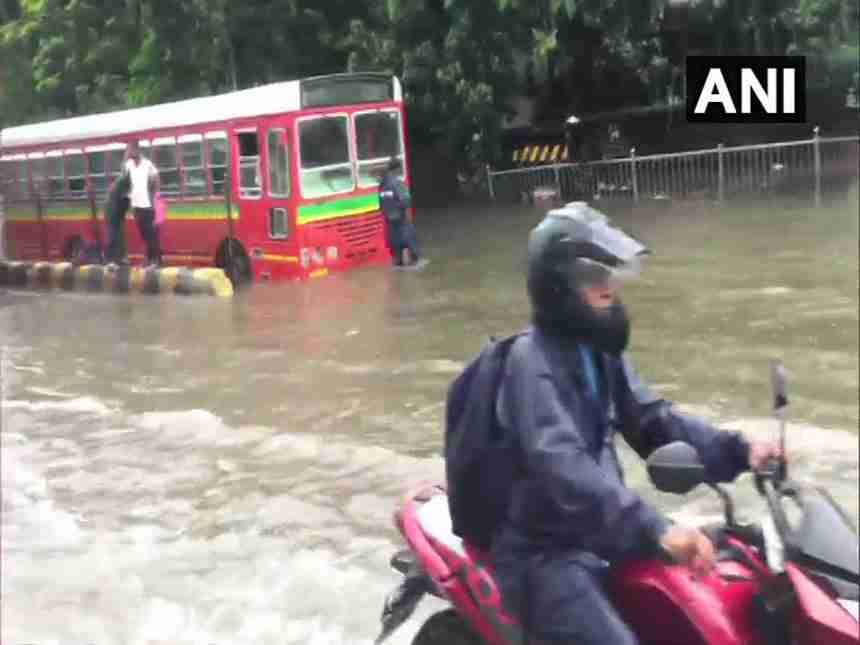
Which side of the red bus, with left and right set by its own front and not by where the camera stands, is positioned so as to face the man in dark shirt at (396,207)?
front

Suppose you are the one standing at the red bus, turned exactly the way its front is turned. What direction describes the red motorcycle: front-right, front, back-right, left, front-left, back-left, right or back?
front-right

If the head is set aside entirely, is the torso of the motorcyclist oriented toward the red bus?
no

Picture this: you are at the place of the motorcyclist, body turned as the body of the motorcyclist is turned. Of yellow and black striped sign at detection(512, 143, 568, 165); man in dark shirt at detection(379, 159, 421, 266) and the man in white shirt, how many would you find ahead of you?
0

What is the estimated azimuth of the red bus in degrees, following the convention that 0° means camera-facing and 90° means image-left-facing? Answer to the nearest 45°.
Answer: approximately 315°

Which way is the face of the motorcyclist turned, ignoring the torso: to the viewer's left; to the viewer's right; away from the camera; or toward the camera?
to the viewer's right

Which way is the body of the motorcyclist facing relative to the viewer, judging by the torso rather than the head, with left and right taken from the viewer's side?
facing the viewer and to the right of the viewer

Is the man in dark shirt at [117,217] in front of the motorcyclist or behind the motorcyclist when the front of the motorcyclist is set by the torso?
behind

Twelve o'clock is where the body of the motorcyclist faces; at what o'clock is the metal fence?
The metal fence is roughly at 8 o'clock from the motorcyclist.

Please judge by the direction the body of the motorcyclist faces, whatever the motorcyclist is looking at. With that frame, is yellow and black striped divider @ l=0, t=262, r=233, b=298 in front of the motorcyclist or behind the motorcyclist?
behind

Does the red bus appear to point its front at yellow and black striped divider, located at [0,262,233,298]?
no

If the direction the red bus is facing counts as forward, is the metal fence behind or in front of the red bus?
in front

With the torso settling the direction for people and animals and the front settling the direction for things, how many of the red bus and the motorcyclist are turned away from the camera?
0

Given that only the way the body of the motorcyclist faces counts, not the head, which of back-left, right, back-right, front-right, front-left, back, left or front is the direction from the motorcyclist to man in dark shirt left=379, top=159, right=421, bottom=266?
back-left

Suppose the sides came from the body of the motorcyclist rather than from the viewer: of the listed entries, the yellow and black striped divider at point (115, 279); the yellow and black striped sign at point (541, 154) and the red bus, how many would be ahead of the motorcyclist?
0

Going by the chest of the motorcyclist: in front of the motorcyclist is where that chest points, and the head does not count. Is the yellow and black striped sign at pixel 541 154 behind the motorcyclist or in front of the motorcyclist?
behind

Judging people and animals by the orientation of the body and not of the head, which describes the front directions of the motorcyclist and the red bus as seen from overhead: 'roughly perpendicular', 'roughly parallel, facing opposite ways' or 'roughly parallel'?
roughly parallel

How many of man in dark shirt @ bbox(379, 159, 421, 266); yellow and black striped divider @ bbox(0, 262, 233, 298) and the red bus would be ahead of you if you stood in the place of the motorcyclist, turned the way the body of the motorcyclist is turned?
0
